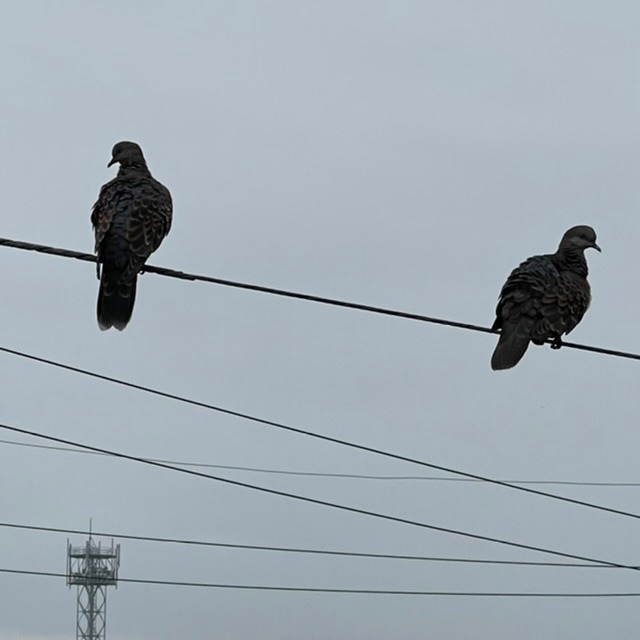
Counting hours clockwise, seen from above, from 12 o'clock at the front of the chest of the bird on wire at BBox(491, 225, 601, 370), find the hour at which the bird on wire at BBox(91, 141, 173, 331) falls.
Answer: the bird on wire at BBox(91, 141, 173, 331) is roughly at 7 o'clock from the bird on wire at BBox(491, 225, 601, 370).

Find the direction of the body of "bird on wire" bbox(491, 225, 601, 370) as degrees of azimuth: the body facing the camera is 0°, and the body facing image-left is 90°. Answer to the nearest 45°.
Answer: approximately 225°
